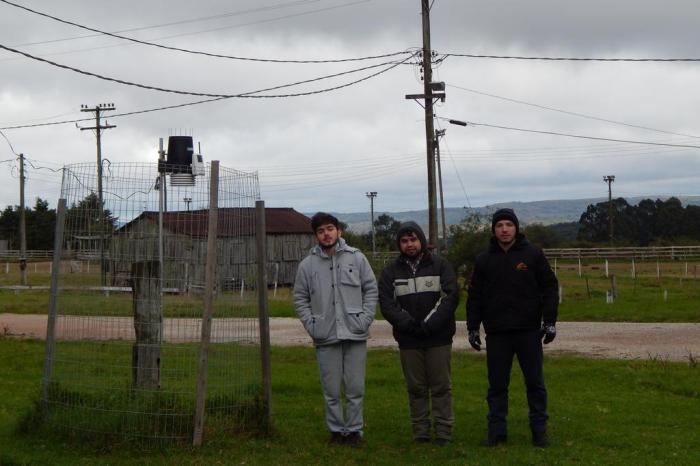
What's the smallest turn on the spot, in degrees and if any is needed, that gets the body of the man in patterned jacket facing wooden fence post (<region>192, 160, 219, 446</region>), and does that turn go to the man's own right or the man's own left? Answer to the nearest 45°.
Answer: approximately 90° to the man's own right

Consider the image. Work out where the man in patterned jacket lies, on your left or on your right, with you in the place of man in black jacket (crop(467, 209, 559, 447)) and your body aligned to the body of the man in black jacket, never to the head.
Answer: on your right

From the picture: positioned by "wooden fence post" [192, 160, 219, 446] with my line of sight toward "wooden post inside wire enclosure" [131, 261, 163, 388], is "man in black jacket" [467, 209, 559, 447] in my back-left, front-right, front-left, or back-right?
back-right

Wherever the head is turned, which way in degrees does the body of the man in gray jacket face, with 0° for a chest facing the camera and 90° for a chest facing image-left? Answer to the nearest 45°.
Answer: approximately 0°

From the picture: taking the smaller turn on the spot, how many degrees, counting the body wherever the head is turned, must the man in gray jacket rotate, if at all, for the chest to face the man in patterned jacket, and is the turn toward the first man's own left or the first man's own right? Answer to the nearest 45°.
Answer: approximately 90° to the first man's own left

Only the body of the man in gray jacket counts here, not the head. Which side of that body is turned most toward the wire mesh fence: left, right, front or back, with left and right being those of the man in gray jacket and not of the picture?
right

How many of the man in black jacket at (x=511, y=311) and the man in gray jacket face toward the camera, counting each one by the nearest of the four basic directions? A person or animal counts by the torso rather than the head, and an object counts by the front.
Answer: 2
